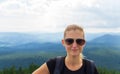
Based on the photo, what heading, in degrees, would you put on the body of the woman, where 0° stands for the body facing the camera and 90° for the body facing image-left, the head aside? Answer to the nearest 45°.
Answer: approximately 0°
